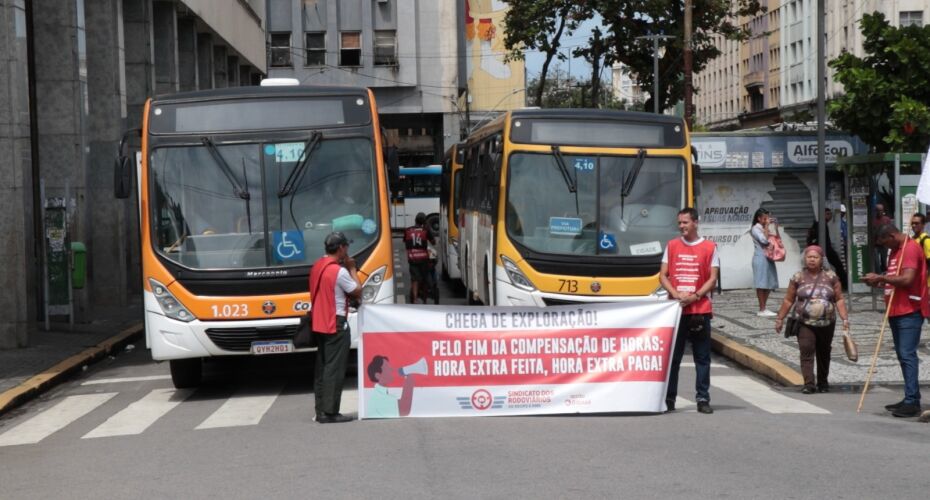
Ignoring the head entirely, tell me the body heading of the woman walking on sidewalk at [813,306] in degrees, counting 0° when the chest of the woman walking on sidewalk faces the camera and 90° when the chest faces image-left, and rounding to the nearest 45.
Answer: approximately 0°

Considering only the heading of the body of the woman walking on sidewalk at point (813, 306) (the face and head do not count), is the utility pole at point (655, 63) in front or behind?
behind

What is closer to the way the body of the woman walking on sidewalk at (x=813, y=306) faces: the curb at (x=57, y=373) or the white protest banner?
the white protest banner

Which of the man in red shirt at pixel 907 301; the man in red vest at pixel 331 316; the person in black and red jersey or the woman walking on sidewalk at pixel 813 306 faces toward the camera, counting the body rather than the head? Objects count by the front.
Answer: the woman walking on sidewalk

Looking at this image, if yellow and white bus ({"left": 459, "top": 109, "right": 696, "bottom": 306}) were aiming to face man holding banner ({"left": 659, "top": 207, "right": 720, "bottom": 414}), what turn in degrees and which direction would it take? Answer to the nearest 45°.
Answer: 0° — it already faces them

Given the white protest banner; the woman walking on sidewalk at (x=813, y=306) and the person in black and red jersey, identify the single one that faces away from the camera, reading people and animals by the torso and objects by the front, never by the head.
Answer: the person in black and red jersey

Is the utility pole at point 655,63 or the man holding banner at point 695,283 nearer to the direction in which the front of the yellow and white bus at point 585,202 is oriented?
the man holding banner

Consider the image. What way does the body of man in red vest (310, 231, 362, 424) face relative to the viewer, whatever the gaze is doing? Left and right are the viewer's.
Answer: facing away from the viewer and to the right of the viewer

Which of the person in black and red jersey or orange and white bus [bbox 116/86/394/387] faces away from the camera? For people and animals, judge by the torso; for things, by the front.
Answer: the person in black and red jersey

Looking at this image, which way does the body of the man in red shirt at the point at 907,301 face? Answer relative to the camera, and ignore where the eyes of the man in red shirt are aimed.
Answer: to the viewer's left

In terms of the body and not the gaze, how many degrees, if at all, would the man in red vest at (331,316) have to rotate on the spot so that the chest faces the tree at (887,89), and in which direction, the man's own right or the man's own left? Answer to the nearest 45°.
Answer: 0° — they already face it

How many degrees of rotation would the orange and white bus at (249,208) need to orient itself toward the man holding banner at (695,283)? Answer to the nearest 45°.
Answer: approximately 45° to its left

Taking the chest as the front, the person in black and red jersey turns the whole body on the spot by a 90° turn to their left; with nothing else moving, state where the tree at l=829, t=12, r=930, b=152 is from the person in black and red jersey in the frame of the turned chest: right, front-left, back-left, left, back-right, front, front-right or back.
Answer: back

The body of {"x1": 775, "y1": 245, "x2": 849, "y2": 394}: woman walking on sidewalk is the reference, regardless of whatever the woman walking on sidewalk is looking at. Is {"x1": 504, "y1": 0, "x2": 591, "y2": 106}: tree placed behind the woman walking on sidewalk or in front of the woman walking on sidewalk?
behind

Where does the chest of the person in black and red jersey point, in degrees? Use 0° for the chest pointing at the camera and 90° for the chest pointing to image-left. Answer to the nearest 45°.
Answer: approximately 180°

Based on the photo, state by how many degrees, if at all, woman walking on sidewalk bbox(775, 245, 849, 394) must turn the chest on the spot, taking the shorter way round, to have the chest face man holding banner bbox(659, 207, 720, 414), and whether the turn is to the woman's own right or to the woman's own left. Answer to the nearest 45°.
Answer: approximately 45° to the woman's own right

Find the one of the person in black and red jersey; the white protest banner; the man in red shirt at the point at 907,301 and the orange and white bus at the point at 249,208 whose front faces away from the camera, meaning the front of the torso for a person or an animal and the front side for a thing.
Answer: the person in black and red jersey

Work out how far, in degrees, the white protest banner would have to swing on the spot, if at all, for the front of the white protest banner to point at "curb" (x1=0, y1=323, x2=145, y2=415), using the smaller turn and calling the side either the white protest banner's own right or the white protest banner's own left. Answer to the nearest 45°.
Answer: approximately 135° to the white protest banner's own right
